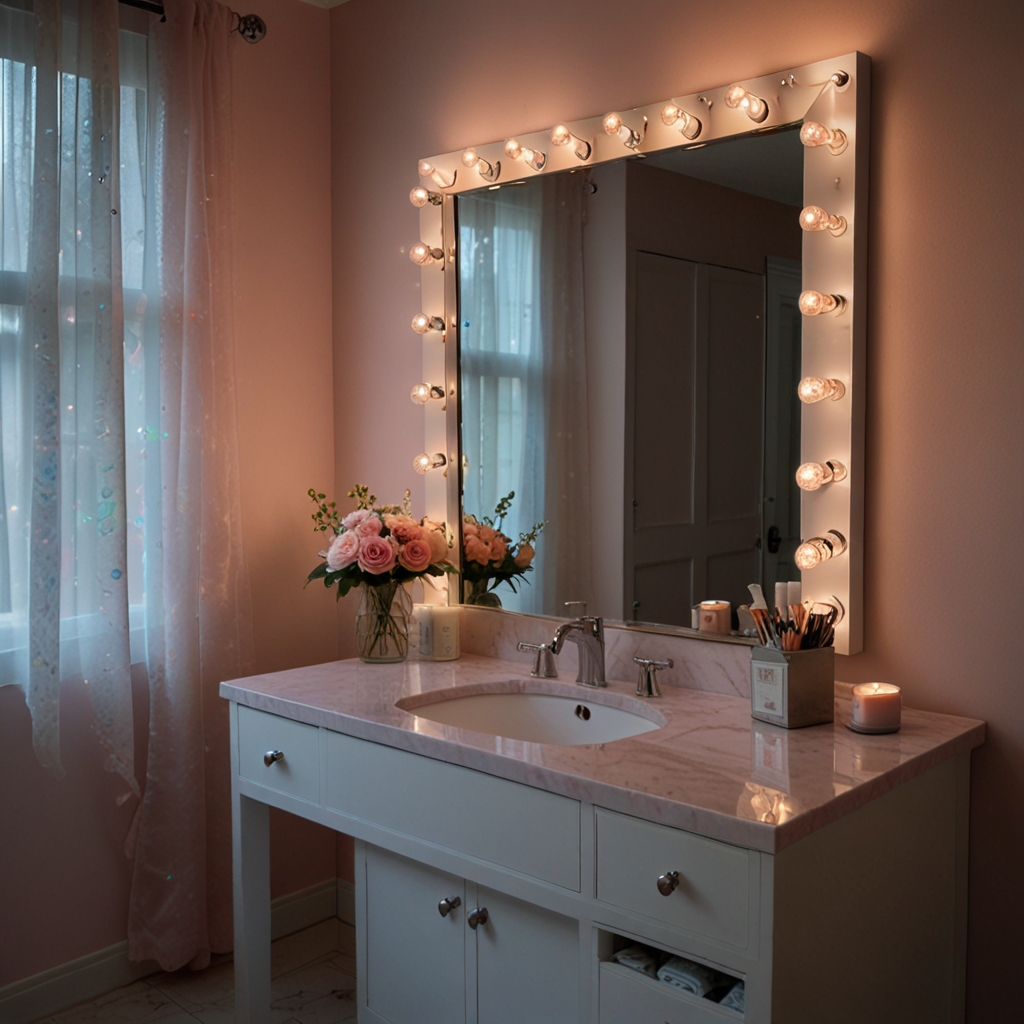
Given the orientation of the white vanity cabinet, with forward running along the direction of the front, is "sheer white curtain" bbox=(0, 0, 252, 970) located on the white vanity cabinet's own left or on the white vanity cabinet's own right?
on the white vanity cabinet's own right

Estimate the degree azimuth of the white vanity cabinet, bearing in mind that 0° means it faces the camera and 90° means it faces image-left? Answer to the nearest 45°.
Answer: approximately 45°

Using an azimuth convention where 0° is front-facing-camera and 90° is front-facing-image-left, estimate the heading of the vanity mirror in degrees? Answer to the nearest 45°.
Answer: approximately 45°

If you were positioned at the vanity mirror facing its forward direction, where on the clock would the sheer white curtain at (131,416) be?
The sheer white curtain is roughly at 2 o'clock from the vanity mirror.
